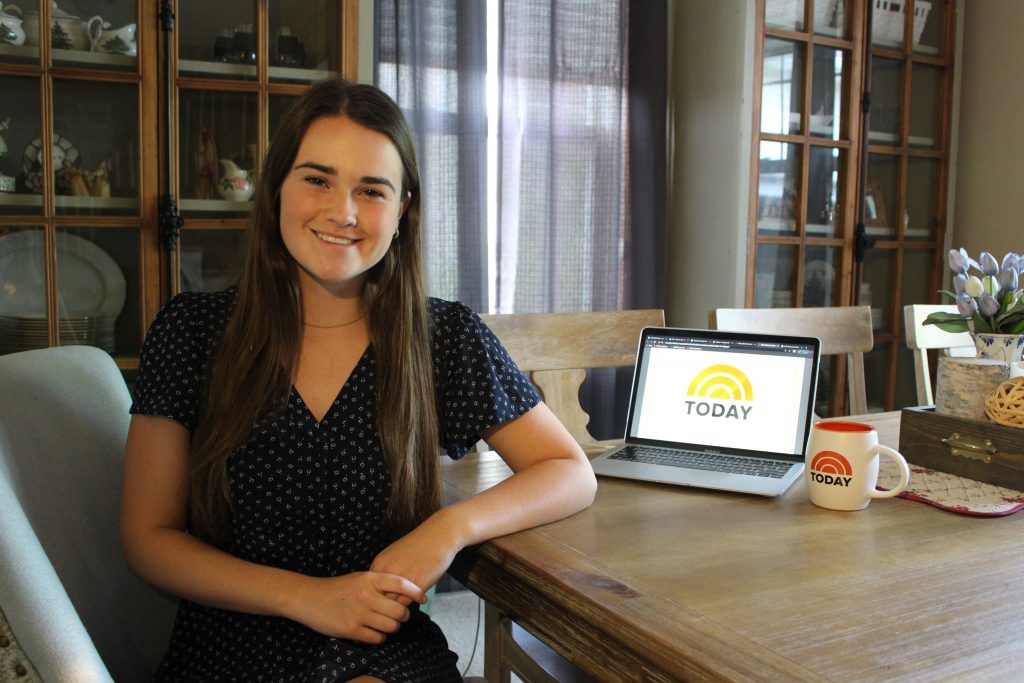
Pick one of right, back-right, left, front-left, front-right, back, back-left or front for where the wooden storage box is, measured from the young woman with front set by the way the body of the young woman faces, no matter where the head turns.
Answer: left

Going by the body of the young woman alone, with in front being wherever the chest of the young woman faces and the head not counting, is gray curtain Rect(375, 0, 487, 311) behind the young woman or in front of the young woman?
behind

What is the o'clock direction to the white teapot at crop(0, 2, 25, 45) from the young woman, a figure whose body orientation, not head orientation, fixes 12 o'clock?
The white teapot is roughly at 5 o'clock from the young woman.

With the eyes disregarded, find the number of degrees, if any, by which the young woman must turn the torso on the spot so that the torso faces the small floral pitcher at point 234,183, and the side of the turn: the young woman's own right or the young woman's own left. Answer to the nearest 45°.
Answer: approximately 180°

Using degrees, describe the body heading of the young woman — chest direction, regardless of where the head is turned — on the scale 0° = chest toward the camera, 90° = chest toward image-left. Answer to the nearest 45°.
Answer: approximately 0°

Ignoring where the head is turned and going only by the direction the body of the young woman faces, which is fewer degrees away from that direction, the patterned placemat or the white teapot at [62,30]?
the patterned placemat

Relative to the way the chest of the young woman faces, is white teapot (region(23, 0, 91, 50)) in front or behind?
behind

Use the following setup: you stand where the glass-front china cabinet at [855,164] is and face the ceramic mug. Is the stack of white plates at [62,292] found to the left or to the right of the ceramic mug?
right

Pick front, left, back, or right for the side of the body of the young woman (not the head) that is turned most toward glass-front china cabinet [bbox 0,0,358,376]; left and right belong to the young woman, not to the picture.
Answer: back

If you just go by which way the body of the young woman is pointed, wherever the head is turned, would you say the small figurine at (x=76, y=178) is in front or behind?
behind
